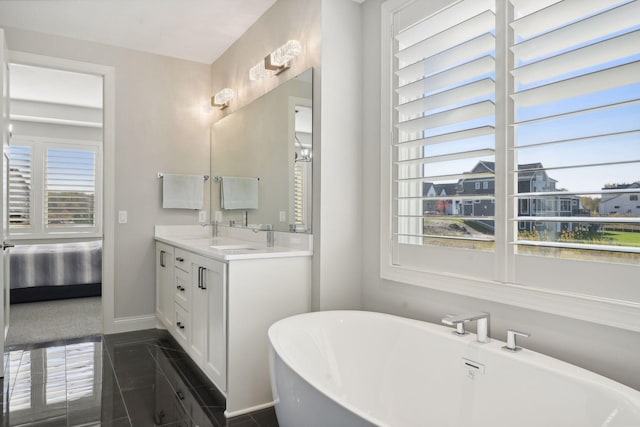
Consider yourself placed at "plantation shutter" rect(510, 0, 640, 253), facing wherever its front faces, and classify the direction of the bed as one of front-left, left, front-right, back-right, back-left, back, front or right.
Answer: front-right

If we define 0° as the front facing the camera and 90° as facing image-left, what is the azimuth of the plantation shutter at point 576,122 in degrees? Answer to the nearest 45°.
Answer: approximately 45°

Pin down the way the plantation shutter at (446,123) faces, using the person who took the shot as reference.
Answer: facing the viewer and to the left of the viewer

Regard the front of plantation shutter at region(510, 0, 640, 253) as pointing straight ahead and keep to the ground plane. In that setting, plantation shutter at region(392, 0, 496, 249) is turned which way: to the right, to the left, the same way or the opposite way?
the same way

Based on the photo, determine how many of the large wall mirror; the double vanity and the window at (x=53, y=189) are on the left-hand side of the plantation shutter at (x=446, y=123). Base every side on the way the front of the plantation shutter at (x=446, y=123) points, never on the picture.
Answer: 0

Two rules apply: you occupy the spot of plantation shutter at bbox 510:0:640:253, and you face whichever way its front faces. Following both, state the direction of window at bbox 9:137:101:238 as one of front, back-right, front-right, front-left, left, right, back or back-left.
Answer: front-right

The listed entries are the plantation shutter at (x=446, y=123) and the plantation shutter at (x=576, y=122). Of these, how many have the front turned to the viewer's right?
0
